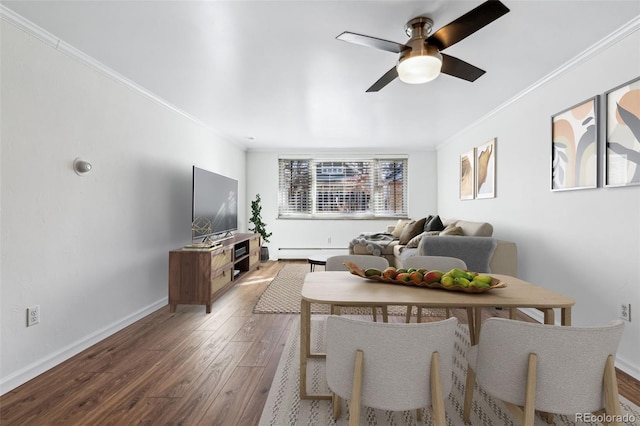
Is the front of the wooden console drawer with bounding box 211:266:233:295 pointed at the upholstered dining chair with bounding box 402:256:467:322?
yes

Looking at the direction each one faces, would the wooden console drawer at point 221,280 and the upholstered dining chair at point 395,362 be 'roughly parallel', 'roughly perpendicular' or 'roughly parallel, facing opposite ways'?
roughly perpendicular

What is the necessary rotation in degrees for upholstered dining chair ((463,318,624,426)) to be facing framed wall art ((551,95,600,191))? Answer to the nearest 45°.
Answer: approximately 45° to its right

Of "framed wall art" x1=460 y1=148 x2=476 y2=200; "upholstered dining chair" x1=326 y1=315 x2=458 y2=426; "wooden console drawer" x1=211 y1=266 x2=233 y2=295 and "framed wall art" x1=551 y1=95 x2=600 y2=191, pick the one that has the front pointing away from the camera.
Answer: the upholstered dining chair

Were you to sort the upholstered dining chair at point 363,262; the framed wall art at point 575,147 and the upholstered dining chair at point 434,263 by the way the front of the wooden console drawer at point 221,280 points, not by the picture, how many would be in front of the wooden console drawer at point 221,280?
3

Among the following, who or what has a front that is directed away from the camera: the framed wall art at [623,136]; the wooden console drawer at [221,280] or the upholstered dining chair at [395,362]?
the upholstered dining chair

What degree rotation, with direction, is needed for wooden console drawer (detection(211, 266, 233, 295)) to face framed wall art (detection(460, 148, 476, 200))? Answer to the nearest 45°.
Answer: approximately 45° to its left

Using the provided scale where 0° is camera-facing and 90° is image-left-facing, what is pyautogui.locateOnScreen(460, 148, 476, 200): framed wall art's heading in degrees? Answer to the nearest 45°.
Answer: approximately 45°

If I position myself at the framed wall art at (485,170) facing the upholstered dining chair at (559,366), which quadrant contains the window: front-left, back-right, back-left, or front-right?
back-right

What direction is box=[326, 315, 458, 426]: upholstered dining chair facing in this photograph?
away from the camera

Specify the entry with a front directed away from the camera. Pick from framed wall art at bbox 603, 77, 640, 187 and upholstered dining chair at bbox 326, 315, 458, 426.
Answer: the upholstered dining chair
